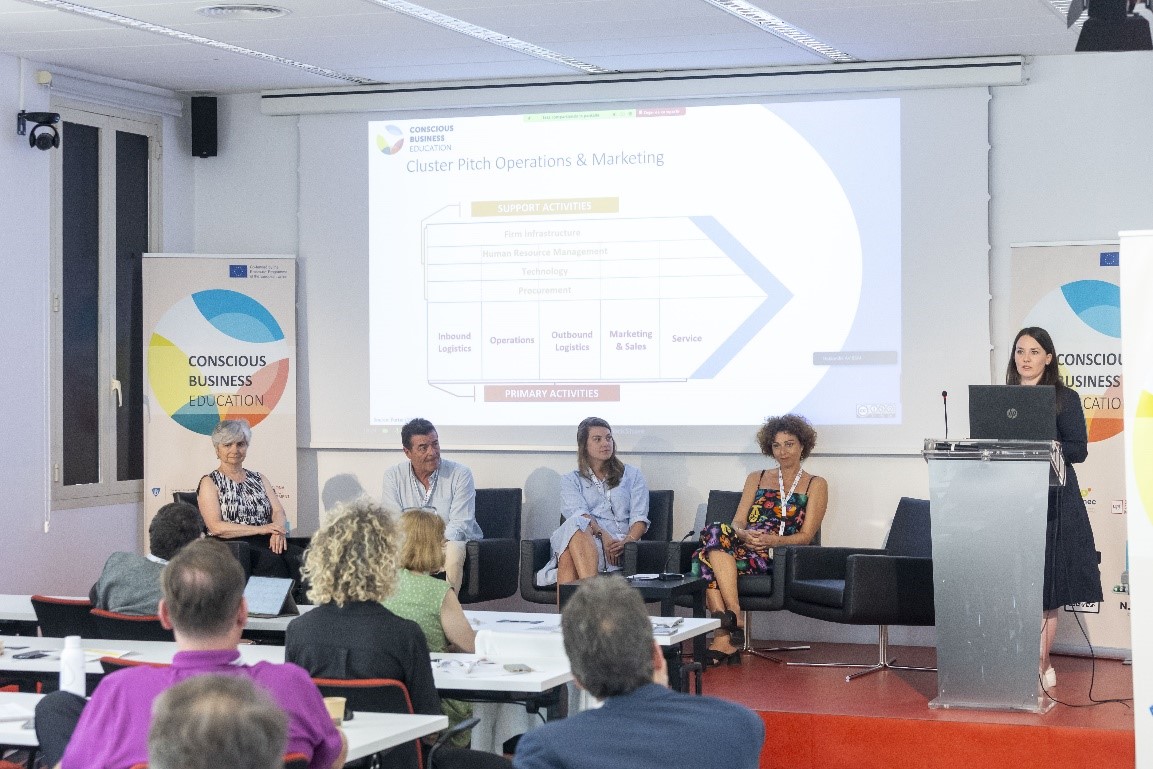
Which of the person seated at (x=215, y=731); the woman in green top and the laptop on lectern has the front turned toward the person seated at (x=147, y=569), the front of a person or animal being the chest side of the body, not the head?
the person seated at (x=215, y=731)

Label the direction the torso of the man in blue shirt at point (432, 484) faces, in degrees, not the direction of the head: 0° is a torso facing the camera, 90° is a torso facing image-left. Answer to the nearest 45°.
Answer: approximately 0°

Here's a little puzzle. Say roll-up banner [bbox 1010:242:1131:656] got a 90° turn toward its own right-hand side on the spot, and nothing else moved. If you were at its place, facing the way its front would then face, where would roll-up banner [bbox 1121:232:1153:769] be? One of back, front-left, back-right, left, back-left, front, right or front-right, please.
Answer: left

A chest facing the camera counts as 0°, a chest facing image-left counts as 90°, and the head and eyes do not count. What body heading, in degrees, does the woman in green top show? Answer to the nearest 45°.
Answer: approximately 225°

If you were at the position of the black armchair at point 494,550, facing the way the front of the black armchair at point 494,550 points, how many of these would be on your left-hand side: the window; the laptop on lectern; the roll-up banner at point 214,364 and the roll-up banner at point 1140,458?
2

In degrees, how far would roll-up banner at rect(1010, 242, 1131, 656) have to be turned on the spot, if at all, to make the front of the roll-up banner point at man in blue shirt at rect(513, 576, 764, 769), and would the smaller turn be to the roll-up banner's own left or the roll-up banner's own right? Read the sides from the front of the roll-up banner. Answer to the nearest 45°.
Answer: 0° — it already faces them

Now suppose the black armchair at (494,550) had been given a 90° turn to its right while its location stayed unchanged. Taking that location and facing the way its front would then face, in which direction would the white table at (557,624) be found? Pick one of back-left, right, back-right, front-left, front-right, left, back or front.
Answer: back-left

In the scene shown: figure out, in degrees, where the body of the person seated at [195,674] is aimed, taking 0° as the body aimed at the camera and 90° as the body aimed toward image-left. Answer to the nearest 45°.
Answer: approximately 180°

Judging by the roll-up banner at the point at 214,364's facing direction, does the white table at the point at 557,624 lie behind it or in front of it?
in front

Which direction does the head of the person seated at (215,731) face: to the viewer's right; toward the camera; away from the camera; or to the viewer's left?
away from the camera

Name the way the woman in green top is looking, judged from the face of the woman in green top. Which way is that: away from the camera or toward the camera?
away from the camera

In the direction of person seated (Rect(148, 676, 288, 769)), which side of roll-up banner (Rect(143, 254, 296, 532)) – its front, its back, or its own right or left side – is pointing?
front

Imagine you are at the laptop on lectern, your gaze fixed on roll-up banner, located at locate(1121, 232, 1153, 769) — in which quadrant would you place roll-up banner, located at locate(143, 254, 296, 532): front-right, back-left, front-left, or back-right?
back-right

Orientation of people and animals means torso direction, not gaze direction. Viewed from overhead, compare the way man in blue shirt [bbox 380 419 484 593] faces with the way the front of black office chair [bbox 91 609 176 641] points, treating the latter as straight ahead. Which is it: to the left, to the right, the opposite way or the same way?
the opposite way

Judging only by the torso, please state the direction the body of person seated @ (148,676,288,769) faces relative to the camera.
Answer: away from the camera

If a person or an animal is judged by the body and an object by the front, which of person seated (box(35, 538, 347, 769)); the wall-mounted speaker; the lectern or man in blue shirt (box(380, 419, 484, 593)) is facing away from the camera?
the person seated

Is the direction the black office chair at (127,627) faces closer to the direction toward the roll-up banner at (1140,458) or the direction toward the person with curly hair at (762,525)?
the person with curly hair

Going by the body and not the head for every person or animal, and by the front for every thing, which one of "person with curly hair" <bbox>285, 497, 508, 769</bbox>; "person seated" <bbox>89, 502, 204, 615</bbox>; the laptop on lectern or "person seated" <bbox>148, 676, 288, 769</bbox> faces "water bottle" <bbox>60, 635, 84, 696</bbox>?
"person seated" <bbox>148, 676, 288, 769</bbox>

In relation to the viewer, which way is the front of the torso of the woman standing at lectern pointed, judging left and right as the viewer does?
facing the viewer and to the left of the viewer

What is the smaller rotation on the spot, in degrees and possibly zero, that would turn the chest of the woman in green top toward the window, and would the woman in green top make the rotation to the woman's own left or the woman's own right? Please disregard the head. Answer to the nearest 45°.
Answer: approximately 90° to the woman's own left

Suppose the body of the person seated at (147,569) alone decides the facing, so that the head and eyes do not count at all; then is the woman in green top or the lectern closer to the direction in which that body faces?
the lectern

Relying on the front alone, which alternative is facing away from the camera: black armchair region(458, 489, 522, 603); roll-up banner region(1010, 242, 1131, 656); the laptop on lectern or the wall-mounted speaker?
the laptop on lectern

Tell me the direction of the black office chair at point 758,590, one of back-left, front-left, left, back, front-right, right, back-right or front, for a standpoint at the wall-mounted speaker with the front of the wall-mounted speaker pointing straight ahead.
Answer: front-left
